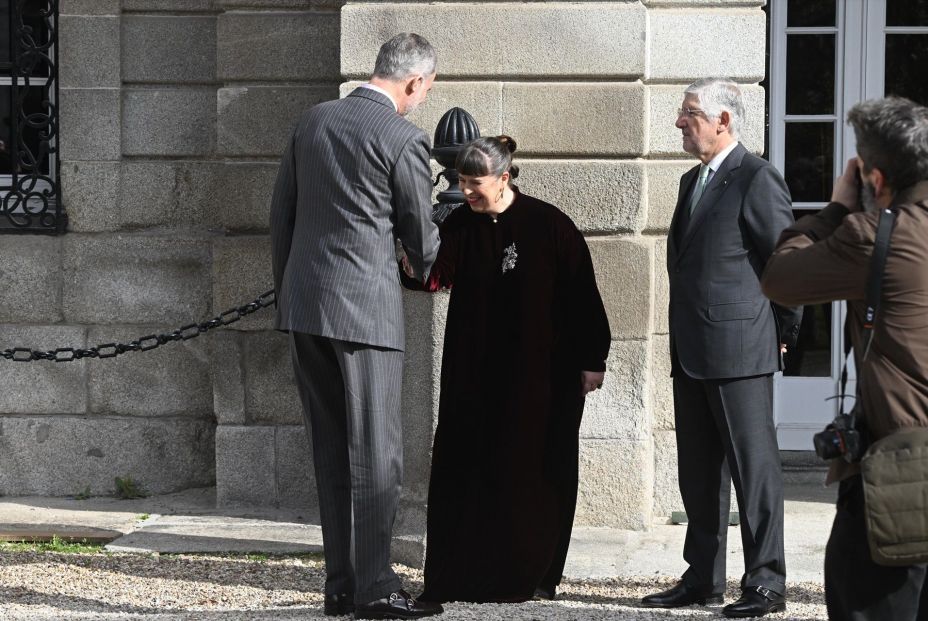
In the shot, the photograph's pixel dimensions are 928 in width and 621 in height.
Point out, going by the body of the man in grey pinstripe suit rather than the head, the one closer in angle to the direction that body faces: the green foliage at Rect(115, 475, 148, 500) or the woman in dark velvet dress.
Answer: the woman in dark velvet dress

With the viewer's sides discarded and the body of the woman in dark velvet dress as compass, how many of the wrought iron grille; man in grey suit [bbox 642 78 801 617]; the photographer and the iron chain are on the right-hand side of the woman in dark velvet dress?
2

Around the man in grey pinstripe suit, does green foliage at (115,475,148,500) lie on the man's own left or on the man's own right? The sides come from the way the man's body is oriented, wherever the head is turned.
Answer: on the man's own left

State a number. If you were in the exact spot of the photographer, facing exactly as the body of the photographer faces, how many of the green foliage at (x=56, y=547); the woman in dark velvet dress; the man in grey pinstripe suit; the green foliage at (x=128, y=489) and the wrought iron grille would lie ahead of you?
5

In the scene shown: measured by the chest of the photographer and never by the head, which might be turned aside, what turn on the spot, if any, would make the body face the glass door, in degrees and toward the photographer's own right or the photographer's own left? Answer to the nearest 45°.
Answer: approximately 45° to the photographer's own right

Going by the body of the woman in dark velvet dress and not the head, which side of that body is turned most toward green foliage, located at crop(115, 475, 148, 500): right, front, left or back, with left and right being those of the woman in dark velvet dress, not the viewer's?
right

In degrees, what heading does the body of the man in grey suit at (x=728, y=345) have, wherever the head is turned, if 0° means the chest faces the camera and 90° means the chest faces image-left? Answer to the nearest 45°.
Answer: approximately 45°

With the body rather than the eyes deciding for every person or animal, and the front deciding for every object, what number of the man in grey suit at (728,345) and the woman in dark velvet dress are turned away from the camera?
0

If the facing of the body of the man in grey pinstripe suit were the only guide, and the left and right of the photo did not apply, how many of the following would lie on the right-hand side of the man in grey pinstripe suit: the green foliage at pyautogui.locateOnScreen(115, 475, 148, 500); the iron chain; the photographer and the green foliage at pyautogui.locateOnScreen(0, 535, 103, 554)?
1

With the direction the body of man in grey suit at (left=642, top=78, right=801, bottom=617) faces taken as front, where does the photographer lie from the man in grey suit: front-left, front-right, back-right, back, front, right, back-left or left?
front-left

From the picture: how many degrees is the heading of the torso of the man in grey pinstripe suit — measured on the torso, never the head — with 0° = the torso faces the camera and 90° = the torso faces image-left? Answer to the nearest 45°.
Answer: approximately 225°

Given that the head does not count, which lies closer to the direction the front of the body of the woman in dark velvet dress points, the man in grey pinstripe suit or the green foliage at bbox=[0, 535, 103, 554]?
the man in grey pinstripe suit

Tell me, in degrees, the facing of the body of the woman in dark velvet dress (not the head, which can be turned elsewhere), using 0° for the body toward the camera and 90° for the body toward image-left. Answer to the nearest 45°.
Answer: approximately 45°

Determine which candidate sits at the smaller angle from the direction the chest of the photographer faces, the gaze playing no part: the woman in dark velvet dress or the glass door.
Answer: the woman in dark velvet dress

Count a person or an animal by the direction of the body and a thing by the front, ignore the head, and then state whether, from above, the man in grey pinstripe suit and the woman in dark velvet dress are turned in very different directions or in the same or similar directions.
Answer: very different directions

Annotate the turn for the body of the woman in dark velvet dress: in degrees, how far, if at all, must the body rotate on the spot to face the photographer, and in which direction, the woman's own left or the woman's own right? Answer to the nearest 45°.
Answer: approximately 90° to the woman's own left

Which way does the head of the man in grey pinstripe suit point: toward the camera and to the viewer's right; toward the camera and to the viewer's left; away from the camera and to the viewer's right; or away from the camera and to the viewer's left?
away from the camera and to the viewer's right

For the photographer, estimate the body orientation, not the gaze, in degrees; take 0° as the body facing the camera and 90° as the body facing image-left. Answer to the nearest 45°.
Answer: approximately 135°

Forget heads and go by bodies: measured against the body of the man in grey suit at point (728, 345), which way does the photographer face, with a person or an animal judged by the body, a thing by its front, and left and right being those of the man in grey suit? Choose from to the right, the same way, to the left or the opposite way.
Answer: to the right
